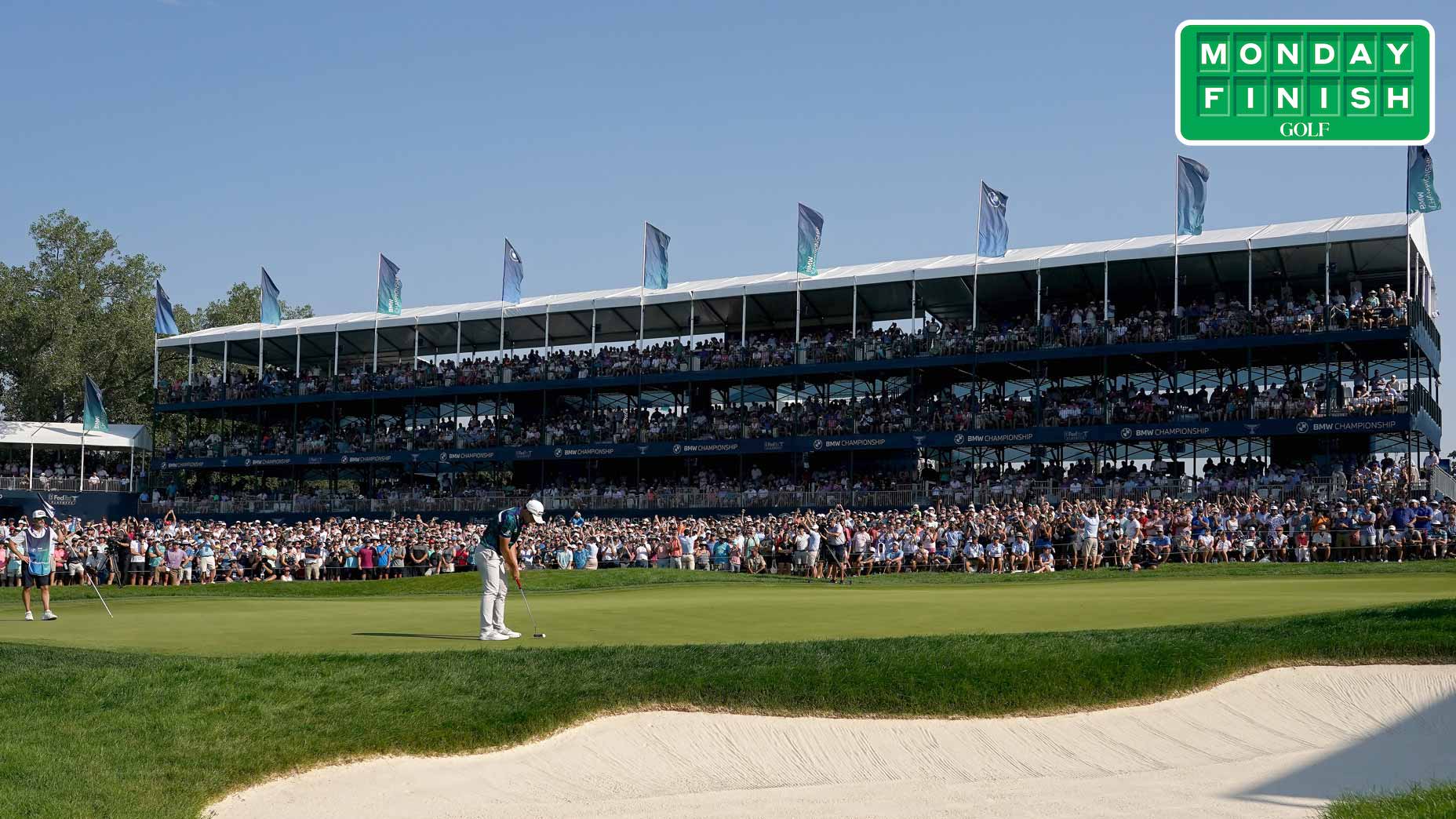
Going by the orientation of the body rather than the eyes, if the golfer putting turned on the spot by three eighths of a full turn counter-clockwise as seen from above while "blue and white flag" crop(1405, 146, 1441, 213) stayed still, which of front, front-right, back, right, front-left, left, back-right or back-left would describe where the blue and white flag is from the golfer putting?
right

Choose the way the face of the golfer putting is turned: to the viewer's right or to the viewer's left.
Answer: to the viewer's right

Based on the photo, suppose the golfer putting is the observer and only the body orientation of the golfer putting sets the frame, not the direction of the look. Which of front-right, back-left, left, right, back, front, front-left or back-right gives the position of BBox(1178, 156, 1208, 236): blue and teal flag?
front-left

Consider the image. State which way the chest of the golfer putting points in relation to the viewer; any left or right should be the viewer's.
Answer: facing to the right of the viewer
